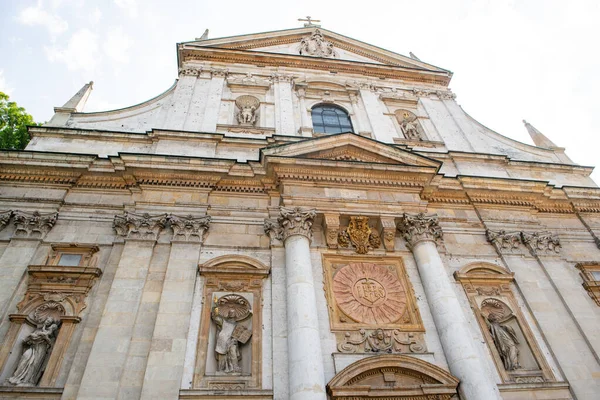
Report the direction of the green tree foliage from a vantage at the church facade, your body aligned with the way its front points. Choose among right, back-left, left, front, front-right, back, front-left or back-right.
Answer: right

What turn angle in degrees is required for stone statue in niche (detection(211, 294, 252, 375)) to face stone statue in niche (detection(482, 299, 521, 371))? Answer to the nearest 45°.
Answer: approximately 90° to its left
